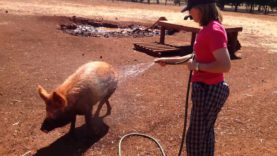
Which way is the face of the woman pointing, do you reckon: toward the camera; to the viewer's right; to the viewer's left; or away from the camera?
to the viewer's left

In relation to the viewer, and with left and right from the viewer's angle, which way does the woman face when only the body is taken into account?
facing to the left of the viewer

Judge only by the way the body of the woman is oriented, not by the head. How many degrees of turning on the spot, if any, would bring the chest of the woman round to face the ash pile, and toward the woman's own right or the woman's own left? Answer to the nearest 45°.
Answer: approximately 90° to the woman's own right
